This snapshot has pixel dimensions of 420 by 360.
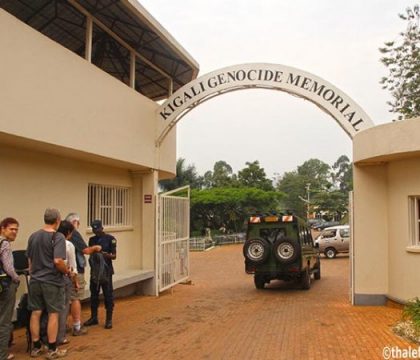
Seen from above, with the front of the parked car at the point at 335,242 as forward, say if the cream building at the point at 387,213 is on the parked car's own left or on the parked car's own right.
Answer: on the parked car's own left

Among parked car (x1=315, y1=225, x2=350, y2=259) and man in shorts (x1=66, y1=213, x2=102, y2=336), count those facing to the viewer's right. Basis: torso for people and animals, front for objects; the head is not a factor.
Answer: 1

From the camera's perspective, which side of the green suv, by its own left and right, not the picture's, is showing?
back

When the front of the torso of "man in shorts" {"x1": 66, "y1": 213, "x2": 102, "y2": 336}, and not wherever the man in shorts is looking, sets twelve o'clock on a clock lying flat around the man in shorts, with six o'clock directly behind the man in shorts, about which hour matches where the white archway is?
The white archway is roughly at 11 o'clock from the man in shorts.

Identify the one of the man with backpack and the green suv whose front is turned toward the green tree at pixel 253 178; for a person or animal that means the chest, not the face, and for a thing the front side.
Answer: the green suv

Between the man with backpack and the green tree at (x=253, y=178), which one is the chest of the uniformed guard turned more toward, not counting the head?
the man with backpack

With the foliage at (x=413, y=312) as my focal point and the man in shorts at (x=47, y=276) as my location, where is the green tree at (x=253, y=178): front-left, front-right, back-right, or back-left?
front-left

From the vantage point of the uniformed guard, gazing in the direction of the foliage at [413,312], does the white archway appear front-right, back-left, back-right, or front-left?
front-left

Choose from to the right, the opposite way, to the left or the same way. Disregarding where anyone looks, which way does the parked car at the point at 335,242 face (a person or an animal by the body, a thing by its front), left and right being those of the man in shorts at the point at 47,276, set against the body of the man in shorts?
to the left

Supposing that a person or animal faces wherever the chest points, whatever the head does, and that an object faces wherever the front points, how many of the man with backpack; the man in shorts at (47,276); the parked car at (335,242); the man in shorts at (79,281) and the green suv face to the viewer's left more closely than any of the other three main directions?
1

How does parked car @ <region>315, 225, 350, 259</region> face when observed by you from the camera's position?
facing to the left of the viewer

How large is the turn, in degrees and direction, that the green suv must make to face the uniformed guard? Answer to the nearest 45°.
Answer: approximately 135° to its left
